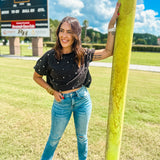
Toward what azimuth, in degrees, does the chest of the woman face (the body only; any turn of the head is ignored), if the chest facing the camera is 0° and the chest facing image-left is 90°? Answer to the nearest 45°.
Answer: approximately 0°

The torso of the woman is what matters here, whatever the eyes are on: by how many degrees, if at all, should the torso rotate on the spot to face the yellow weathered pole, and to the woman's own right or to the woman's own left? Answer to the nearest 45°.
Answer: approximately 45° to the woman's own left

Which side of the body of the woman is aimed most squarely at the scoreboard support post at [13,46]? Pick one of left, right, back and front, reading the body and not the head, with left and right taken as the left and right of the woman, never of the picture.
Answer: back

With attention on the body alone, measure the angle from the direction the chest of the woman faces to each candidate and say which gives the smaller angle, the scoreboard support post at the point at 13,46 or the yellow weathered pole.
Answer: the yellow weathered pole
